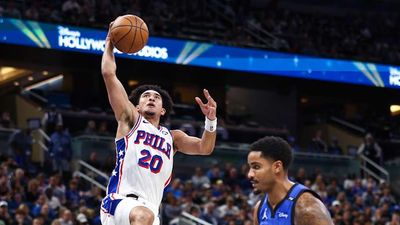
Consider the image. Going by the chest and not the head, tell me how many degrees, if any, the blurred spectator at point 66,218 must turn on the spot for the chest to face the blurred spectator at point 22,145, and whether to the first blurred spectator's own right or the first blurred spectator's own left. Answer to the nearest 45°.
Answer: approximately 180°

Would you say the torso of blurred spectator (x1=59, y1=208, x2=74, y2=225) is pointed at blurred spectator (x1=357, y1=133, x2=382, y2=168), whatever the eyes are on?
no

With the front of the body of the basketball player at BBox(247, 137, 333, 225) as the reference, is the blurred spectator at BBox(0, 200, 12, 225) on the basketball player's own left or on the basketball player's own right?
on the basketball player's own right

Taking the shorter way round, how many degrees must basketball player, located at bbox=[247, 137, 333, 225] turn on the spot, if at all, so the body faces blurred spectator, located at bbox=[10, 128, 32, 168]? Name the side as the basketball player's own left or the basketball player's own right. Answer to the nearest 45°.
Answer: approximately 90° to the basketball player's own right

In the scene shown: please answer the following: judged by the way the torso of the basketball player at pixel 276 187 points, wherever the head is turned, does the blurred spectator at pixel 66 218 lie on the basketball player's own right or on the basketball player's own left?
on the basketball player's own right

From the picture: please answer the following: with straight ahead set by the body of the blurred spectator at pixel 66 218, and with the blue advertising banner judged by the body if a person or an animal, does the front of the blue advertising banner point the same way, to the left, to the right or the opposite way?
the same way

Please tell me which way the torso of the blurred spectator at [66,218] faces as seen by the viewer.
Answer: toward the camera

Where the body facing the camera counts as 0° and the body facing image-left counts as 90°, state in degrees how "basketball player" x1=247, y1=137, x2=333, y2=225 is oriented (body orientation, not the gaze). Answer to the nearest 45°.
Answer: approximately 45°

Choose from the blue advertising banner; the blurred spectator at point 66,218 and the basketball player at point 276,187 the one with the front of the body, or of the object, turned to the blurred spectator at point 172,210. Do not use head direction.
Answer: the blue advertising banner

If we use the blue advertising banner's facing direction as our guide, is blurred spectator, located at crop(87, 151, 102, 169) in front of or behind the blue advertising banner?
in front

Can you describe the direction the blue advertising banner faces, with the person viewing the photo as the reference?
facing the viewer

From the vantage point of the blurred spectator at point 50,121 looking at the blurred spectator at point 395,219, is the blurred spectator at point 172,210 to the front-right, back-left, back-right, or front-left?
front-right

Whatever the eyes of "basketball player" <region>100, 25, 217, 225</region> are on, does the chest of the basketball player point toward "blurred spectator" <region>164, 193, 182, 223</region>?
no
